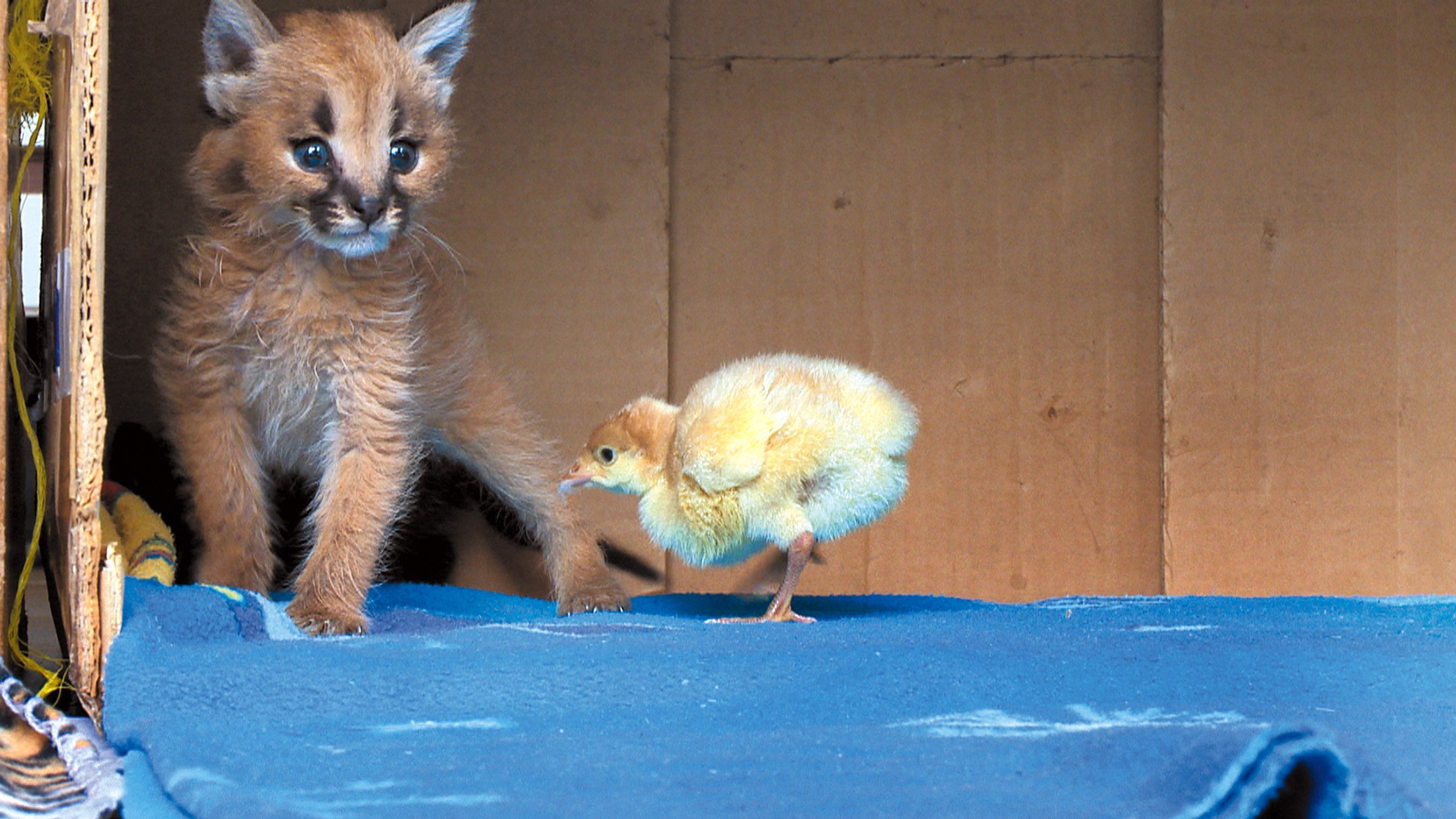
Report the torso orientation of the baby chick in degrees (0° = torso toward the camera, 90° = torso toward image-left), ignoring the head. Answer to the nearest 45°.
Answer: approximately 90°

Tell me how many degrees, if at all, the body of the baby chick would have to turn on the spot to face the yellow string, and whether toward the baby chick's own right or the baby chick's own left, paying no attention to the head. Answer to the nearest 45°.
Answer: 0° — it already faces it
